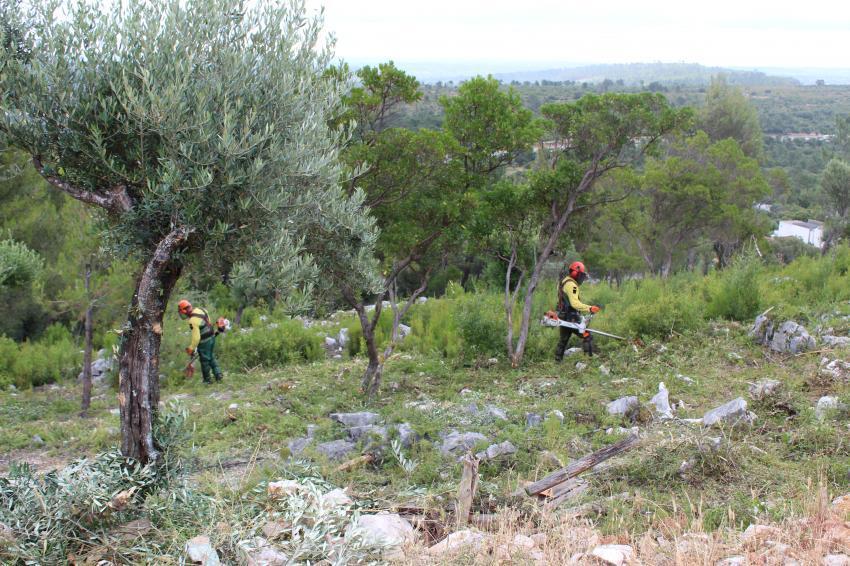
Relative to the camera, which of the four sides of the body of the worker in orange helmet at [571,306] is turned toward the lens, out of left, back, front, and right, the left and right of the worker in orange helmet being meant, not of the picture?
right

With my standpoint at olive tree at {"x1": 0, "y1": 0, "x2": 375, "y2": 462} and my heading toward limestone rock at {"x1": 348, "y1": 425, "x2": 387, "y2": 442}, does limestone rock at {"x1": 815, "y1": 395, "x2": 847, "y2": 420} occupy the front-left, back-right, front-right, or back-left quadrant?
front-right

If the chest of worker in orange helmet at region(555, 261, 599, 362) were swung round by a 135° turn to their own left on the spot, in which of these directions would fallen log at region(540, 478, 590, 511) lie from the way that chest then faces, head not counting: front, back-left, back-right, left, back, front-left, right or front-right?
back-left

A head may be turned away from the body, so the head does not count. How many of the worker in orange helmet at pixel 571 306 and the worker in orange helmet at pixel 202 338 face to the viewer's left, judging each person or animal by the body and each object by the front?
1

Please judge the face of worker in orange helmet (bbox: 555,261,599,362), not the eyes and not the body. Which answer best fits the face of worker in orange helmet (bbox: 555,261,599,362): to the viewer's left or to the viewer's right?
to the viewer's right
